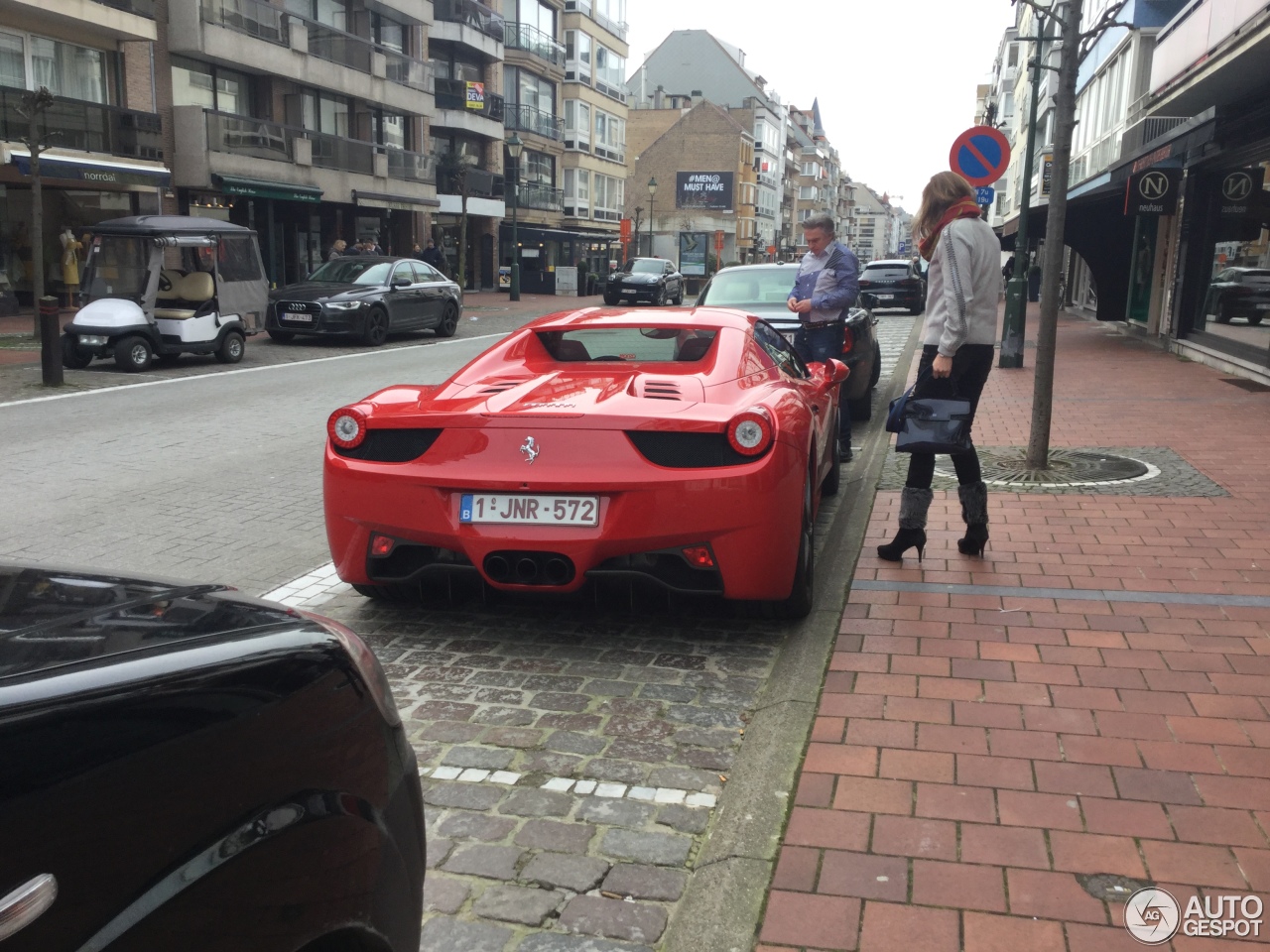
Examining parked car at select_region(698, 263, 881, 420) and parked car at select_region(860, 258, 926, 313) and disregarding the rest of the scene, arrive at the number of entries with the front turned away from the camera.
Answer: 2

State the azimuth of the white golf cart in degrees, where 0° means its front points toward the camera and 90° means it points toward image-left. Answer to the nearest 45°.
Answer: approximately 45°

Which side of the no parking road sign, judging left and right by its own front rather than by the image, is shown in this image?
front

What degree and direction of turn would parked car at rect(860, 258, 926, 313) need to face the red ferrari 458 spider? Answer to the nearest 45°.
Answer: approximately 180°

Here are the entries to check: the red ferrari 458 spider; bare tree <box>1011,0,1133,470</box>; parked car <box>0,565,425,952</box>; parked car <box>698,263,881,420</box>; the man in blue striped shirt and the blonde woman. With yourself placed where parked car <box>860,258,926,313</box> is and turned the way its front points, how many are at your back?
6

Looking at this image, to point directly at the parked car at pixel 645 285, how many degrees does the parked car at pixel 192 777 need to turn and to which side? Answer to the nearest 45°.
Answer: approximately 45° to its left

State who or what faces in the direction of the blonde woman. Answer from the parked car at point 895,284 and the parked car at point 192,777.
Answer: the parked car at point 192,777

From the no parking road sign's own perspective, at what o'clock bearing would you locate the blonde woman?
The blonde woman is roughly at 12 o'clock from the no parking road sign.

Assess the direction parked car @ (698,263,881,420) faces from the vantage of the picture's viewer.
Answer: facing away from the viewer

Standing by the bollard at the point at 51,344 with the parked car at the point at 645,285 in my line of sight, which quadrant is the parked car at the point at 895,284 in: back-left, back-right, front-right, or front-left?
front-right

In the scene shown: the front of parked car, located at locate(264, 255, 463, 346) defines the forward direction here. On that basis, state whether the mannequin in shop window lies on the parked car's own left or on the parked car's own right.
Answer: on the parked car's own right

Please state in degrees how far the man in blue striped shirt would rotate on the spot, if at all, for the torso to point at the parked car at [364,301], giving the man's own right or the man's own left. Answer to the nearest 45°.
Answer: approximately 90° to the man's own right

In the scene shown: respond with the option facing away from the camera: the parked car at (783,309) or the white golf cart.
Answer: the parked car

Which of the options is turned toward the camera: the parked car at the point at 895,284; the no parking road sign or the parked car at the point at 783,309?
the no parking road sign

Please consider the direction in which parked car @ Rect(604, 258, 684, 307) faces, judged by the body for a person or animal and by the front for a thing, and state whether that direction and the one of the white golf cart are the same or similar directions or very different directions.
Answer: same or similar directions

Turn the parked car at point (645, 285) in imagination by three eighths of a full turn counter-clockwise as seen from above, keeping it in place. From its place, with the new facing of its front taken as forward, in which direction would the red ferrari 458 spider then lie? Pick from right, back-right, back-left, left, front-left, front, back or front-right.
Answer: right

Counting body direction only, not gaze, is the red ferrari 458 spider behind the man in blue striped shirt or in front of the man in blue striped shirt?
in front

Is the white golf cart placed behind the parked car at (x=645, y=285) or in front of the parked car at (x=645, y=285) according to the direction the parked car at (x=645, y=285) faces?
in front

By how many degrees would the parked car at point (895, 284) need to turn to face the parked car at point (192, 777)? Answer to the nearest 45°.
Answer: approximately 180°

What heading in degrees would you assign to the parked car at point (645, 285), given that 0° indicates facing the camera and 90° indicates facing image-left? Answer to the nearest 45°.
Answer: approximately 45°

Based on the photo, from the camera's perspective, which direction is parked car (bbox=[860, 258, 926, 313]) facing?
away from the camera
